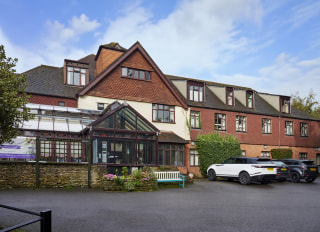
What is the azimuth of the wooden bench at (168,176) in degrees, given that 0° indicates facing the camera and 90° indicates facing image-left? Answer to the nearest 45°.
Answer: approximately 0°

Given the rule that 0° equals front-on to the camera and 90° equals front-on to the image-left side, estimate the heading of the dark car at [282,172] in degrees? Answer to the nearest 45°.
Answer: approximately 135°

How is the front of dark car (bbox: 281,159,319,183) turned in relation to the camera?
facing away from the viewer and to the left of the viewer

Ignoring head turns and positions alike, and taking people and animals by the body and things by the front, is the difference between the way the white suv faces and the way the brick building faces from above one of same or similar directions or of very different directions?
very different directions

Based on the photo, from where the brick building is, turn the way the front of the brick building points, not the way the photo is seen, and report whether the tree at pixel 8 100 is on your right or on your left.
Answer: on your right
